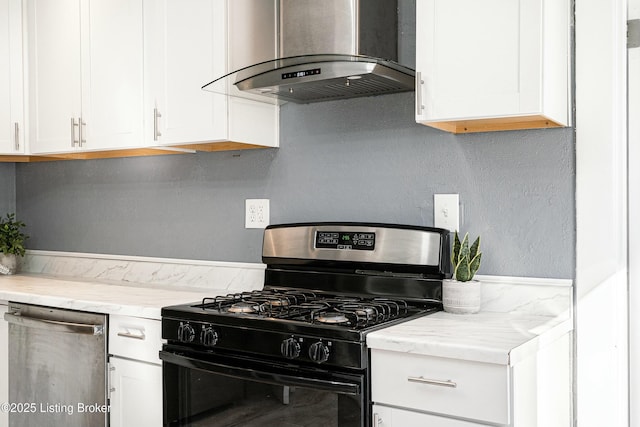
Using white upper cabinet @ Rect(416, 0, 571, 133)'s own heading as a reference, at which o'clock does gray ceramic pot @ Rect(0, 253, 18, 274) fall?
The gray ceramic pot is roughly at 2 o'clock from the white upper cabinet.

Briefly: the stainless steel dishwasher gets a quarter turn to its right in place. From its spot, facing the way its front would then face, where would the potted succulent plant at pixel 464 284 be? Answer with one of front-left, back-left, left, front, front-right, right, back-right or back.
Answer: back

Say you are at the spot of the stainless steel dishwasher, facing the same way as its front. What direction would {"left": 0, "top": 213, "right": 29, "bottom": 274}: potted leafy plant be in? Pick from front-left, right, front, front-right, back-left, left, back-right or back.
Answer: back-right

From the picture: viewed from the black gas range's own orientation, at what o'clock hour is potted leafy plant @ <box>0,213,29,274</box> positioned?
The potted leafy plant is roughly at 3 o'clock from the black gas range.

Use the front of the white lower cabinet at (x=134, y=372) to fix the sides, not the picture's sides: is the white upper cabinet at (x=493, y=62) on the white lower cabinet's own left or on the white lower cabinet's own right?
on the white lower cabinet's own left

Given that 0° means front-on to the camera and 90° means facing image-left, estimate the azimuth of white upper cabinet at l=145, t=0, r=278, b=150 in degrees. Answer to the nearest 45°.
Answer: approximately 45°

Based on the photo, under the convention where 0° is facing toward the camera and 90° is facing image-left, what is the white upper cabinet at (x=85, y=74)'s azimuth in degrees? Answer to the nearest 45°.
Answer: approximately 45°

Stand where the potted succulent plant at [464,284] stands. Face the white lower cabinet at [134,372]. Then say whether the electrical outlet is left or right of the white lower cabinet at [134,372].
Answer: right

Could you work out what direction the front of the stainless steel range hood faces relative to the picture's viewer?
facing the viewer and to the left of the viewer

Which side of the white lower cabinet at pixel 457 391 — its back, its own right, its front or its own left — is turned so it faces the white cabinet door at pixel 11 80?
right

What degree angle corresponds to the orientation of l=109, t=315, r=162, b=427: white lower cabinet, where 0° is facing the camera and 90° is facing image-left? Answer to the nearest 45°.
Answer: approximately 45°
